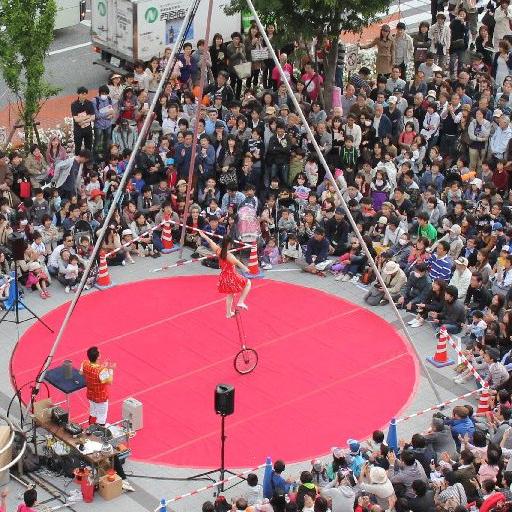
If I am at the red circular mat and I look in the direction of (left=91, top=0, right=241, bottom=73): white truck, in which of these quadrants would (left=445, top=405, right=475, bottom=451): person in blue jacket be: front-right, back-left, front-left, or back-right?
back-right

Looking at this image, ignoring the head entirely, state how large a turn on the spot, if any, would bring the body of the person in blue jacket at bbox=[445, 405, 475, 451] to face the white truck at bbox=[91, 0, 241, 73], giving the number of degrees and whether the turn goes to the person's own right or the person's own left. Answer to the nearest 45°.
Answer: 0° — they already face it

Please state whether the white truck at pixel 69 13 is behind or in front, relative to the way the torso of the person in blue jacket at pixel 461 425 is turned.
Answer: in front

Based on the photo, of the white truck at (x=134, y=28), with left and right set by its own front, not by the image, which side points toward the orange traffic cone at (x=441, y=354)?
right

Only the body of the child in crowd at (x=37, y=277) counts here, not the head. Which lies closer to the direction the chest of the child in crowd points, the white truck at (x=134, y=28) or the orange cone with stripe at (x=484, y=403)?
the orange cone with stripe

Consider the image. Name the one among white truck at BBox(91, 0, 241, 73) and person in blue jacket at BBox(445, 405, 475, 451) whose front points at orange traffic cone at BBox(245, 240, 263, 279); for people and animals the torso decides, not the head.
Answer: the person in blue jacket

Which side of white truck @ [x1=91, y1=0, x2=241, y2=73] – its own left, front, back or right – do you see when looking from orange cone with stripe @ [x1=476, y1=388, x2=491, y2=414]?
right

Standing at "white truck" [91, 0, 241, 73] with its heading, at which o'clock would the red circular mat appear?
The red circular mat is roughly at 4 o'clock from the white truck.

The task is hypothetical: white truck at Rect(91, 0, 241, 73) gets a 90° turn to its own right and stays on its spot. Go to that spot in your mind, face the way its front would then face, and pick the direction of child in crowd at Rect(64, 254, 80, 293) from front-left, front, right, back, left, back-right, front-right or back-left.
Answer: front-right

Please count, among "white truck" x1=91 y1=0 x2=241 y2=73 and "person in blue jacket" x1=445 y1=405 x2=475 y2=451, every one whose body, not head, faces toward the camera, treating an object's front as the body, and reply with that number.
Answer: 0

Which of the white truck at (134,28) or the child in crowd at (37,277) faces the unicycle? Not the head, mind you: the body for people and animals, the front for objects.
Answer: the child in crowd

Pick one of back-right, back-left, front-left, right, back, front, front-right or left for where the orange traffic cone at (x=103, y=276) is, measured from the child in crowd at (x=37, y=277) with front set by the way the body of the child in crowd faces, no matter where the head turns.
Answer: front-left

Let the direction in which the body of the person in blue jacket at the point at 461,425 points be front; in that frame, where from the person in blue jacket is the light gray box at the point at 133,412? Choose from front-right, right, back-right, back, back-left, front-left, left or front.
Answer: front-left

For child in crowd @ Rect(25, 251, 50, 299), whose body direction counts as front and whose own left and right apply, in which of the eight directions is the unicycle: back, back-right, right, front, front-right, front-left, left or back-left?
front
